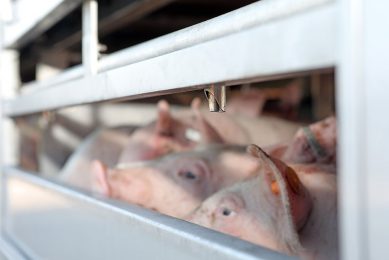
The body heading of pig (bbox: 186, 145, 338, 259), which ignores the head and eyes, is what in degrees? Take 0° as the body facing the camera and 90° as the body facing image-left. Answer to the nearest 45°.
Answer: approximately 90°

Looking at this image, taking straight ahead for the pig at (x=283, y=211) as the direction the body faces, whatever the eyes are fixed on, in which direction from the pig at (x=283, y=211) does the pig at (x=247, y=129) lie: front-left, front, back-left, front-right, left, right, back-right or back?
right

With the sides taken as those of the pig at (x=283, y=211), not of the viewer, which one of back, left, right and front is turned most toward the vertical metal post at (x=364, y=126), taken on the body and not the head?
left

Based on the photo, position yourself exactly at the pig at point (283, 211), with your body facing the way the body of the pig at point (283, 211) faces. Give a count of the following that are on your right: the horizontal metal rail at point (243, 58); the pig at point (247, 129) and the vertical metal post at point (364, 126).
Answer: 1

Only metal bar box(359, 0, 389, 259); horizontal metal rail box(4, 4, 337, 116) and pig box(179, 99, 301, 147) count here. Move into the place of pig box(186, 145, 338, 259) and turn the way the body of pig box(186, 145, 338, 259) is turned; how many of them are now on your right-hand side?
1

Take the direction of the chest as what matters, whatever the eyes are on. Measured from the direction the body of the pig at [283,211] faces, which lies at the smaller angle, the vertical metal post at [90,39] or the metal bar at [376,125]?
the vertical metal post

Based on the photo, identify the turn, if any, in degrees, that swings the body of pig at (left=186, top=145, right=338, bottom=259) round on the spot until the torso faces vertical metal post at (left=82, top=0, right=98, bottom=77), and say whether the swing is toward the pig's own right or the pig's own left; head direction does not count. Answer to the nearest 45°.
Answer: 0° — it already faces it

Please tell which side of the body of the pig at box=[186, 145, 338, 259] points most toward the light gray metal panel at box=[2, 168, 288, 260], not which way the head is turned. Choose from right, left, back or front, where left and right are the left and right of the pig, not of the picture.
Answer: front

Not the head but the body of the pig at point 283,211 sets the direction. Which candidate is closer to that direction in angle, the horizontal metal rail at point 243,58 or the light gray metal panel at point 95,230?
the light gray metal panel

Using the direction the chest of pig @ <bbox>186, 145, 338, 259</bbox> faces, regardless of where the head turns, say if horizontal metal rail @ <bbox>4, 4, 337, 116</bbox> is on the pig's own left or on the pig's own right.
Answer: on the pig's own left
